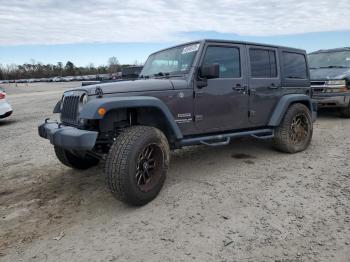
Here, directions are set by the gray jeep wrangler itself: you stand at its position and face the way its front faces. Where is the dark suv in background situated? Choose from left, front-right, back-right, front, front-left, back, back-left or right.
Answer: back

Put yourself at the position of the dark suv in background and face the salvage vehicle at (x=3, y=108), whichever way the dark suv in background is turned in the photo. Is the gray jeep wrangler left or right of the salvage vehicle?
left

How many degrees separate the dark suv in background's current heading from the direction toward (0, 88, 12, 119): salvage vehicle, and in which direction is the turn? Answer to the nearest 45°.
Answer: approximately 45° to its right
